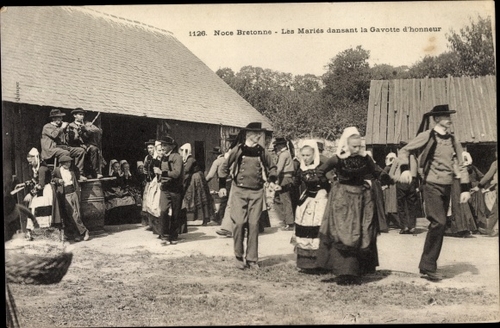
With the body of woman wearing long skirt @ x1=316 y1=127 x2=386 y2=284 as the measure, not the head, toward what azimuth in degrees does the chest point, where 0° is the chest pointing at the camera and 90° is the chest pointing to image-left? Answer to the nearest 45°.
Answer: approximately 0°

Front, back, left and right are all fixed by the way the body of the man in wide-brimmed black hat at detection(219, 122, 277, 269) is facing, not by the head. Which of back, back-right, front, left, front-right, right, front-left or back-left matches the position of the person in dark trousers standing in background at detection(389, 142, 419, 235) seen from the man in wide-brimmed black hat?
back-left

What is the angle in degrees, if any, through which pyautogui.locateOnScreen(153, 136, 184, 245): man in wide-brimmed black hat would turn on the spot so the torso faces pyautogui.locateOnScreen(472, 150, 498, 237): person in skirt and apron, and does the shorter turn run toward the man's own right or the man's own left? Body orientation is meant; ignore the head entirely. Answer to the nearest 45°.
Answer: approximately 135° to the man's own left

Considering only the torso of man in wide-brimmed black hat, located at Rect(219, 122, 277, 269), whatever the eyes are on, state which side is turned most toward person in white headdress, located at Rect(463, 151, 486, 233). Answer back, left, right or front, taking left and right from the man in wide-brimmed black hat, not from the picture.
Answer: left

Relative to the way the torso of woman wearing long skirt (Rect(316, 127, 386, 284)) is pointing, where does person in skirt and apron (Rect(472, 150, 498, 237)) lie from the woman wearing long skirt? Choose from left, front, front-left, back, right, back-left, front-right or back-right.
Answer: back-left

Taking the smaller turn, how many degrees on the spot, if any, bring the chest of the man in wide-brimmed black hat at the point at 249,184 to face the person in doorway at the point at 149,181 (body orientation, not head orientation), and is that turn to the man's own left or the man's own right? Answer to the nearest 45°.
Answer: approximately 135° to the man's own right

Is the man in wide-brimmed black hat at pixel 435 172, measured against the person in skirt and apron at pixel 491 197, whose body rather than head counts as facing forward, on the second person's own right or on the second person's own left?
on the second person's own left

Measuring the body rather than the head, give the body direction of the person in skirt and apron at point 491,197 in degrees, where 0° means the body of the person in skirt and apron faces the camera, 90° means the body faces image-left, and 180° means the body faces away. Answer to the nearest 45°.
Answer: approximately 90°

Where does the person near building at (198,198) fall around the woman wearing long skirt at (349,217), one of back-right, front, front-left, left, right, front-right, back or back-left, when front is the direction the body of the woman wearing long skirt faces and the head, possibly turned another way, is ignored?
back-right
